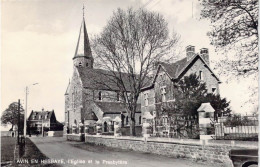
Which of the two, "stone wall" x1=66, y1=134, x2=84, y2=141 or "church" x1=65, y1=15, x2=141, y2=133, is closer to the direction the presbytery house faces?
the stone wall

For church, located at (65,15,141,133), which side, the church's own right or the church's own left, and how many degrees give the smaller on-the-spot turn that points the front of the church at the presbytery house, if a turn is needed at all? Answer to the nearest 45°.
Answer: approximately 90° to the church's own left

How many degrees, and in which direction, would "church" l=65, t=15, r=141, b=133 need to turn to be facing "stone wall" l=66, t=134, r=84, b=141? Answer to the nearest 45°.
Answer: approximately 45° to its left

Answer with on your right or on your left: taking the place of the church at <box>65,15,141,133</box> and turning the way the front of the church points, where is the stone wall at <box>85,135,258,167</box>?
on your left

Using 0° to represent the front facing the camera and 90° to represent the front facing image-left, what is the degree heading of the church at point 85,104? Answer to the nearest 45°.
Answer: approximately 45°

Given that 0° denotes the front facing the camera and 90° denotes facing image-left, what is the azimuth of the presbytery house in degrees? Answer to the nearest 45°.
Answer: approximately 45°

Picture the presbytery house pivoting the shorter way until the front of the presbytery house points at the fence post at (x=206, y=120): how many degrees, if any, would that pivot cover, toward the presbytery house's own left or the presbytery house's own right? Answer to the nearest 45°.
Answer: approximately 45° to the presbytery house's own left
